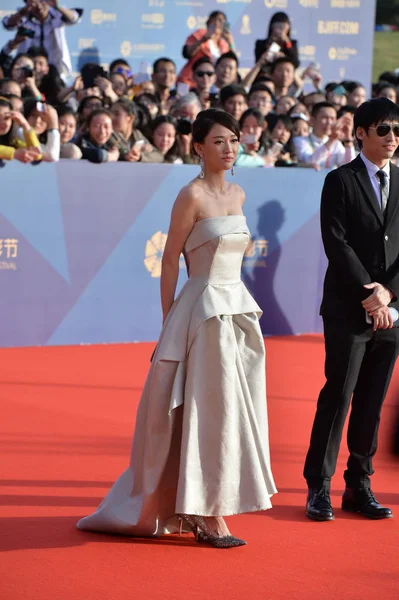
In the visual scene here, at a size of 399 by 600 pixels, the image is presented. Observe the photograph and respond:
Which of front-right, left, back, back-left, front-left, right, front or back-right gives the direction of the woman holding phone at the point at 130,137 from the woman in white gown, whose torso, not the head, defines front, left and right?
back-left

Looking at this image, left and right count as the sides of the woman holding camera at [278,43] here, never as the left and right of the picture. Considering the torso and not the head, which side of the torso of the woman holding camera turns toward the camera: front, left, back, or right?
front

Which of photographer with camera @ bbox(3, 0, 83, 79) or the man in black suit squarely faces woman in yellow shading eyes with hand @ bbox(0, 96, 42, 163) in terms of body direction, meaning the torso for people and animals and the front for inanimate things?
the photographer with camera

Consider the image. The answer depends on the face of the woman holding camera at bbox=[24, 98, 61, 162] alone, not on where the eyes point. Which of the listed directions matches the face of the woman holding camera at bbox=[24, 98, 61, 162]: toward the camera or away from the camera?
toward the camera

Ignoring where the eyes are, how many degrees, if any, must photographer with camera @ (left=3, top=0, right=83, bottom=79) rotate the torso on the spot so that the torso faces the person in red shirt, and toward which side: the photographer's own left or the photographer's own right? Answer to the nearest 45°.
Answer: approximately 90° to the photographer's own left

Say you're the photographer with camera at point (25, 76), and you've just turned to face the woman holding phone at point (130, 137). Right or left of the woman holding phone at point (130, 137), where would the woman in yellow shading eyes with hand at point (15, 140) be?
right

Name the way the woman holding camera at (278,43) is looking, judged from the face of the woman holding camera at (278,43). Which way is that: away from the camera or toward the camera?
toward the camera

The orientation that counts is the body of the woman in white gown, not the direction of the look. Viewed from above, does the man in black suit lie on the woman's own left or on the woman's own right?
on the woman's own left

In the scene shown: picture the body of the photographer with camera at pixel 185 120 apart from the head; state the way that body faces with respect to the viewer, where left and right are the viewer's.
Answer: facing the viewer

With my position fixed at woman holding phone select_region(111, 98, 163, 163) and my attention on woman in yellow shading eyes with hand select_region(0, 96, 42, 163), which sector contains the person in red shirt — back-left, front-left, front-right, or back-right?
back-right

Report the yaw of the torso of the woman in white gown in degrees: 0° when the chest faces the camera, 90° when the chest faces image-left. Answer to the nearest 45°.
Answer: approximately 315°

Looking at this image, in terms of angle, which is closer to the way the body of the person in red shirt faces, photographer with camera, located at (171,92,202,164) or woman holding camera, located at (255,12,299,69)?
the photographer with camera

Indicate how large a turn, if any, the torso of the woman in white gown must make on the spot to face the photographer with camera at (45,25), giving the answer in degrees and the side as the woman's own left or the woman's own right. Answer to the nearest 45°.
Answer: approximately 135° to the woman's own left

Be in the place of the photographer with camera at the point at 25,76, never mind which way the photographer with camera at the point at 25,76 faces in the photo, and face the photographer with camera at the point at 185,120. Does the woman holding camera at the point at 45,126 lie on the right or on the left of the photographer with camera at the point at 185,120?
right

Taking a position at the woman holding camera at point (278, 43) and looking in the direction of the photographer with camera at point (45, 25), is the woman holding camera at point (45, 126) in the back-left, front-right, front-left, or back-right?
front-left

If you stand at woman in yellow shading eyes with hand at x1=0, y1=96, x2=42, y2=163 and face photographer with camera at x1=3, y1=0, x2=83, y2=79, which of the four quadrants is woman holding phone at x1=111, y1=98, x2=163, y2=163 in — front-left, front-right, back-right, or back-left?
front-right
